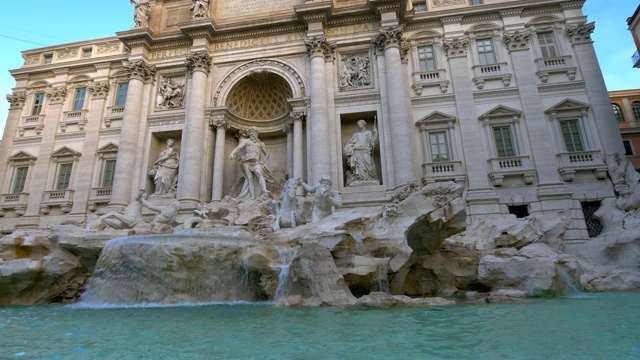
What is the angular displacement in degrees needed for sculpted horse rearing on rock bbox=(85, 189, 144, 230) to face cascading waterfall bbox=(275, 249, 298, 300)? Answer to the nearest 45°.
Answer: approximately 90° to its left

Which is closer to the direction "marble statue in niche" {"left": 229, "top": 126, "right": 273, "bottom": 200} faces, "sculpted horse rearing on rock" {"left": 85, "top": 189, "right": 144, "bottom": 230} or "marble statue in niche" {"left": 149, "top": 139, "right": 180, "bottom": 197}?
the sculpted horse rearing on rock

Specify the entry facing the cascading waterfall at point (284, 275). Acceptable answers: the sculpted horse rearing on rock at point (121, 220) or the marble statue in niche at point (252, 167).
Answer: the marble statue in niche

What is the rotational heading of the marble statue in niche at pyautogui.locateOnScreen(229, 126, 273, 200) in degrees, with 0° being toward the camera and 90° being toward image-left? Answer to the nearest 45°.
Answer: approximately 0°

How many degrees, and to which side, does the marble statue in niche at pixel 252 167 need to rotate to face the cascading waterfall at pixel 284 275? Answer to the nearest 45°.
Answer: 0° — it already faces it
